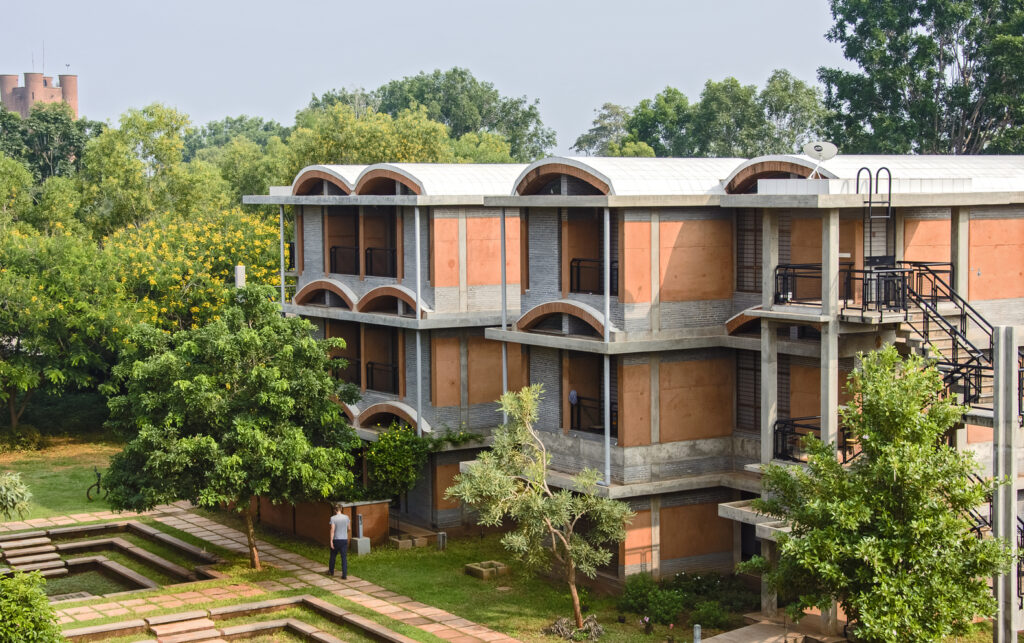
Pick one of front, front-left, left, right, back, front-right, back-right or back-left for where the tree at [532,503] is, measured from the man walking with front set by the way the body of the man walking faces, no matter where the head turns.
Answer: back-right

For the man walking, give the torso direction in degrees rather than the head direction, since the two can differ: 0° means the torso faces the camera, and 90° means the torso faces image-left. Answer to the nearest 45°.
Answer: approximately 180°

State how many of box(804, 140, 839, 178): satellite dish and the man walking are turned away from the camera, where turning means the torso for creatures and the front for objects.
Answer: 1

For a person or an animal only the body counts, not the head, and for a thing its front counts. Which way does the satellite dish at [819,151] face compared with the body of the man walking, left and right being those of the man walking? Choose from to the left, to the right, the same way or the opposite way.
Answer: the opposite way

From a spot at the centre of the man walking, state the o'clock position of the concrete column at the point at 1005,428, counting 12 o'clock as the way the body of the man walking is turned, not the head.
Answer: The concrete column is roughly at 4 o'clock from the man walking.

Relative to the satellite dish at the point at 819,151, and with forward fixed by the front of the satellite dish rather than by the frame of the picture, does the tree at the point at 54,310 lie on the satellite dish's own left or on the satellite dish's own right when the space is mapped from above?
on the satellite dish's own right

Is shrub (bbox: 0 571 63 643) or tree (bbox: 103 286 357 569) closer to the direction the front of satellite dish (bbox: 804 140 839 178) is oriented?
the shrub

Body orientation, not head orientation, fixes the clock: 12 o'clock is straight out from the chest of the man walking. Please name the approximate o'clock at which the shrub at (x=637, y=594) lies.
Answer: The shrub is roughly at 4 o'clock from the man walking.

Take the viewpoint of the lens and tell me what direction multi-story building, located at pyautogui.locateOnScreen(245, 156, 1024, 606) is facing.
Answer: facing the viewer and to the left of the viewer

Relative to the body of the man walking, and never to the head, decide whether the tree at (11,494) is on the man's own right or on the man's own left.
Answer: on the man's own left

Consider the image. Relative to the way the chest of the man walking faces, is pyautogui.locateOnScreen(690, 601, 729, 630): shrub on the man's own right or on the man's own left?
on the man's own right

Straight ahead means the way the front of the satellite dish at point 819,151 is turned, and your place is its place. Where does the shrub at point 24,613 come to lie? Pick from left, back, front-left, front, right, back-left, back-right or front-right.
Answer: front-right

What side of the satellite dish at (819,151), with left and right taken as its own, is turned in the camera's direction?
front

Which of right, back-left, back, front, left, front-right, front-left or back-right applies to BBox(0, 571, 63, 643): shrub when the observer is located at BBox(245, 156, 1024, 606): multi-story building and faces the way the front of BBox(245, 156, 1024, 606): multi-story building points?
front

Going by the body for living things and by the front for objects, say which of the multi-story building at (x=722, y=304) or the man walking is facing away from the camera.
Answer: the man walking
